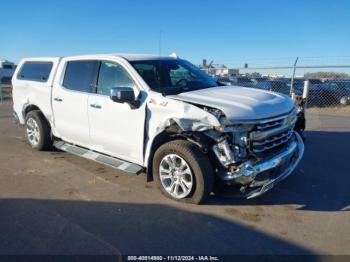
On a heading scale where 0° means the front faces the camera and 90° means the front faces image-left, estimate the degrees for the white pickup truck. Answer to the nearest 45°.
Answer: approximately 315°
